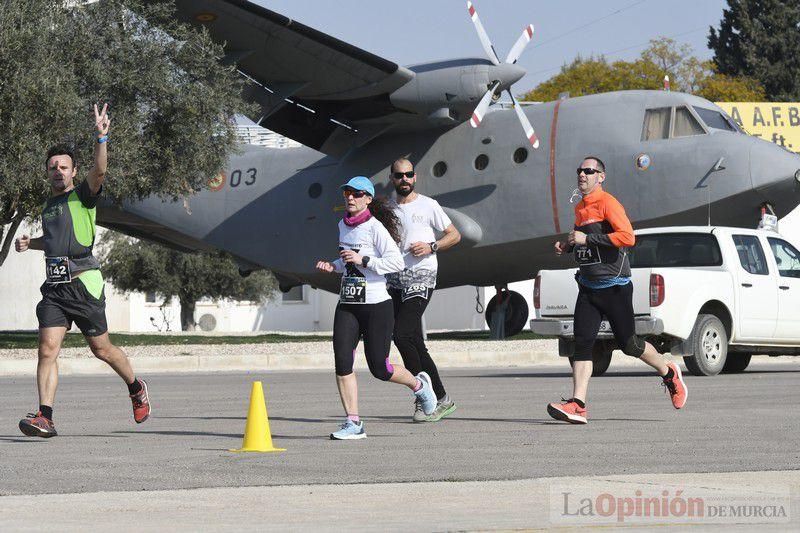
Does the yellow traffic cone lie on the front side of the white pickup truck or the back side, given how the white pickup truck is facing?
on the back side

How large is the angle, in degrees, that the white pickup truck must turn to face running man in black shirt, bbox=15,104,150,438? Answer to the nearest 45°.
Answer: approximately 180°

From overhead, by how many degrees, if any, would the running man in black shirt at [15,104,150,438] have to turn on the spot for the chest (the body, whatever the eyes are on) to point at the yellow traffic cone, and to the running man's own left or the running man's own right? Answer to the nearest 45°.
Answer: approximately 90° to the running man's own left

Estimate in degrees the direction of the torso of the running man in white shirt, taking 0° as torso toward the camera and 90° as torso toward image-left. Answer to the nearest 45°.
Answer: approximately 45°

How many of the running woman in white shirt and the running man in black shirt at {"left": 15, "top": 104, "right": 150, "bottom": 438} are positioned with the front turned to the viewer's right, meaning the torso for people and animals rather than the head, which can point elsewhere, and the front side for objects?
0

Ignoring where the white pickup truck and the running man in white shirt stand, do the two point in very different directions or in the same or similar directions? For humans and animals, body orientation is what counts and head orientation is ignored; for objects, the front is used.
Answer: very different directions

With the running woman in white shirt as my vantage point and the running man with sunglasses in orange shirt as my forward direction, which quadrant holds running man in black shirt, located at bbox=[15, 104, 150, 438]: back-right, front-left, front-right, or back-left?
back-left

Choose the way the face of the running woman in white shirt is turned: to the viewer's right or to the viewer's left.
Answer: to the viewer's left

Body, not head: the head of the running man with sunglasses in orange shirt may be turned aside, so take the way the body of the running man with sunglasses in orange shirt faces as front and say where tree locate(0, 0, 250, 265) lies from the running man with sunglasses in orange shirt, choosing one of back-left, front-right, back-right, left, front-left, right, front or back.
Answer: right
